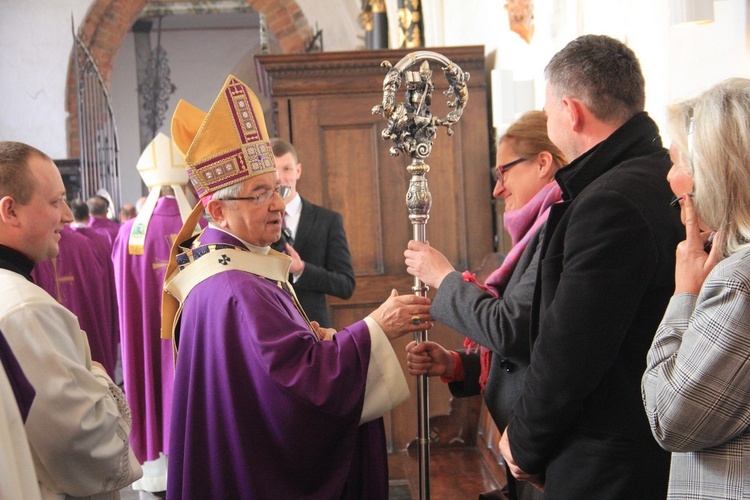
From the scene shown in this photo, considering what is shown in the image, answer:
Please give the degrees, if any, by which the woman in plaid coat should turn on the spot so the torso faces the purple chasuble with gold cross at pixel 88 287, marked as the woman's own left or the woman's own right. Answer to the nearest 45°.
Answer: approximately 45° to the woman's own right

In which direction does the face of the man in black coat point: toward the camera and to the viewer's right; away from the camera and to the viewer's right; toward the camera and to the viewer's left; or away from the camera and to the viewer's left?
away from the camera and to the viewer's left

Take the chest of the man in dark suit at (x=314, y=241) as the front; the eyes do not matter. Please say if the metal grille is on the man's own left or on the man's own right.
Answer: on the man's own right

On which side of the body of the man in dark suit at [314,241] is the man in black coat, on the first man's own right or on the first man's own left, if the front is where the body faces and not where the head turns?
on the first man's own left

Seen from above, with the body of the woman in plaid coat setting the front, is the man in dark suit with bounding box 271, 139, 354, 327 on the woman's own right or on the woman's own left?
on the woman's own right

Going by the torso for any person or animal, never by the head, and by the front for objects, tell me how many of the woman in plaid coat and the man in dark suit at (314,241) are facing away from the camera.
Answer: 0

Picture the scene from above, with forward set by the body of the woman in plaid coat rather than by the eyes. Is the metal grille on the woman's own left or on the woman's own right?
on the woman's own right

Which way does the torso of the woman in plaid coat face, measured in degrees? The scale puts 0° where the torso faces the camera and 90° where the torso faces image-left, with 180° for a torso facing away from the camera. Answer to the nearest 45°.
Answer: approximately 90°
